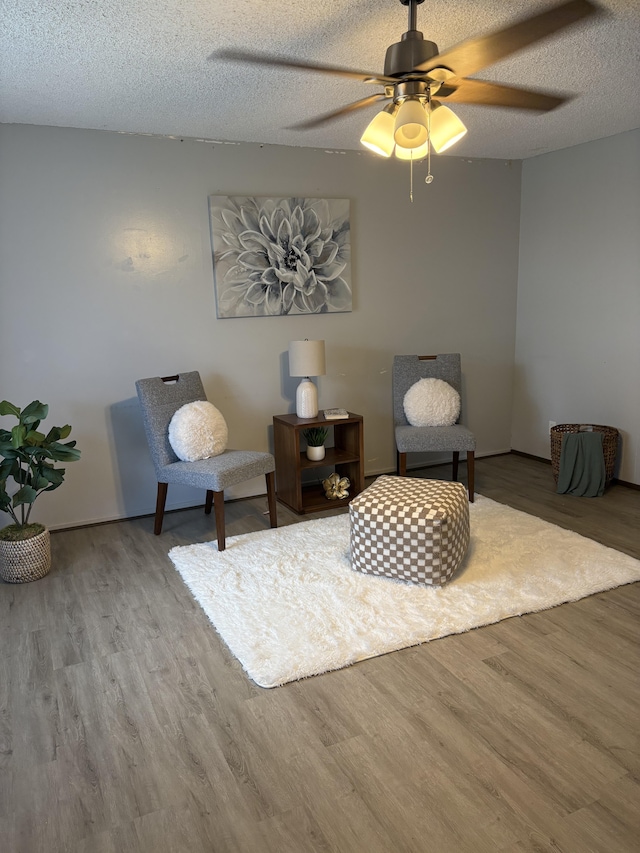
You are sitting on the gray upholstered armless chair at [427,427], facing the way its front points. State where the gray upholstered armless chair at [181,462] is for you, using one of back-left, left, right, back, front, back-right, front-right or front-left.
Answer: front-right

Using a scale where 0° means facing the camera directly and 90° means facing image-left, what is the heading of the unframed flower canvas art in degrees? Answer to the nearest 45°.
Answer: approximately 315°

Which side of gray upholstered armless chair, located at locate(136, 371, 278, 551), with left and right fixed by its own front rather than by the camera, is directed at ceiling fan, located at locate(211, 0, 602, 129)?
front

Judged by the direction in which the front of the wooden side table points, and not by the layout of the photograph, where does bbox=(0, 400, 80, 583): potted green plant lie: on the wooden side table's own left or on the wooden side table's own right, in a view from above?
on the wooden side table's own right

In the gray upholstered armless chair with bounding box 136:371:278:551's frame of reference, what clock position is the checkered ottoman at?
The checkered ottoman is roughly at 12 o'clock from the gray upholstered armless chair.

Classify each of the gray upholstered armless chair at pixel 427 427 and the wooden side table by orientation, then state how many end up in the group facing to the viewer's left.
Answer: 0

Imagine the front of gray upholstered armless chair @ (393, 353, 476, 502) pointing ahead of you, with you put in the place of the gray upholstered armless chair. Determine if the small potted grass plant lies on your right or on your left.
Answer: on your right

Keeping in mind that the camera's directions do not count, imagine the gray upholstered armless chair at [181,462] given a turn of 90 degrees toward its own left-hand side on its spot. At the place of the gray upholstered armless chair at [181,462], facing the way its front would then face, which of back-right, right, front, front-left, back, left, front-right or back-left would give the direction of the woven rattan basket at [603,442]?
front-right

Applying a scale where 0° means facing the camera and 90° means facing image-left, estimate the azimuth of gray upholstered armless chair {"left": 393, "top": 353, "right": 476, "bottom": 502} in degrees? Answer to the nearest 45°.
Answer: approximately 0°

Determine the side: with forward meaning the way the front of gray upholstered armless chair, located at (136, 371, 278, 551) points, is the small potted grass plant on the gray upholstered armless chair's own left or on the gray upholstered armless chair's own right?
on the gray upholstered armless chair's own left

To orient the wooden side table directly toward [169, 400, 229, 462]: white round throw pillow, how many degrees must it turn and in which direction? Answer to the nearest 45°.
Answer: approximately 90° to its right

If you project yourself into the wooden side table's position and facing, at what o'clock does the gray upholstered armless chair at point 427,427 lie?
The gray upholstered armless chair is roughly at 10 o'clock from the wooden side table.

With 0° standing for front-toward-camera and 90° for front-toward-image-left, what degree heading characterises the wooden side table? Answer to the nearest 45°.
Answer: approximately 315°
